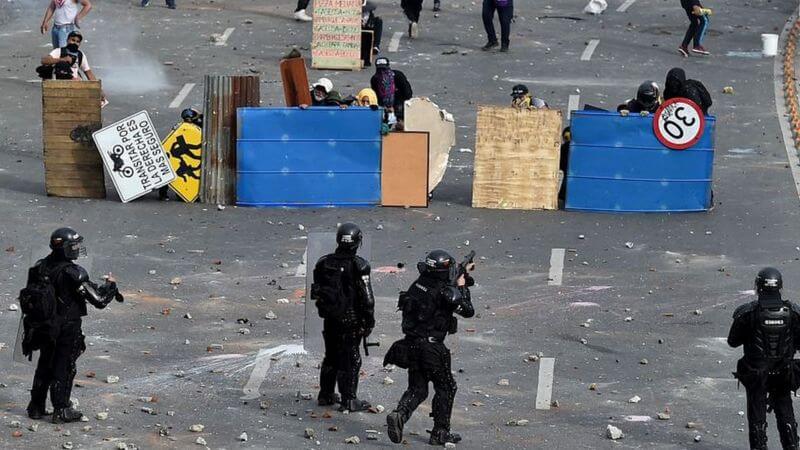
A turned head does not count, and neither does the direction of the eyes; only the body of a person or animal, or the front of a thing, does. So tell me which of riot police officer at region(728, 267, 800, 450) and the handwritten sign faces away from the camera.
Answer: the riot police officer

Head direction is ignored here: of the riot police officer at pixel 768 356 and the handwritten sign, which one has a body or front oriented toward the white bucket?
the riot police officer

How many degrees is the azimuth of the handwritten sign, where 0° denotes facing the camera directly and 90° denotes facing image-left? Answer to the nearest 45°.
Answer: approximately 0°

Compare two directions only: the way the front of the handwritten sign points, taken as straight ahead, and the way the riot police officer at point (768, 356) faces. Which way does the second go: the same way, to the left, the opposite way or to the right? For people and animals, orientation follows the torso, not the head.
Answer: the opposite way

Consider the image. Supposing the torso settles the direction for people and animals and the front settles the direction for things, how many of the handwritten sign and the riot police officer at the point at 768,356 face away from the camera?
1

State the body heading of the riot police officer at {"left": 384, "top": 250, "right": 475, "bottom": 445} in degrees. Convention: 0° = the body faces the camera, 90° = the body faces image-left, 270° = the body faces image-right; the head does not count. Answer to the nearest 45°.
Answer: approximately 225°

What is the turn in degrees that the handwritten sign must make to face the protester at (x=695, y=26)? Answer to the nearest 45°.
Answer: approximately 90° to its left

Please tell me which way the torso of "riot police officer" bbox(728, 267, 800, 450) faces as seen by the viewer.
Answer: away from the camera

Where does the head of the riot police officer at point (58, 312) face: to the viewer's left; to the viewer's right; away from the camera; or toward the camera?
to the viewer's right
